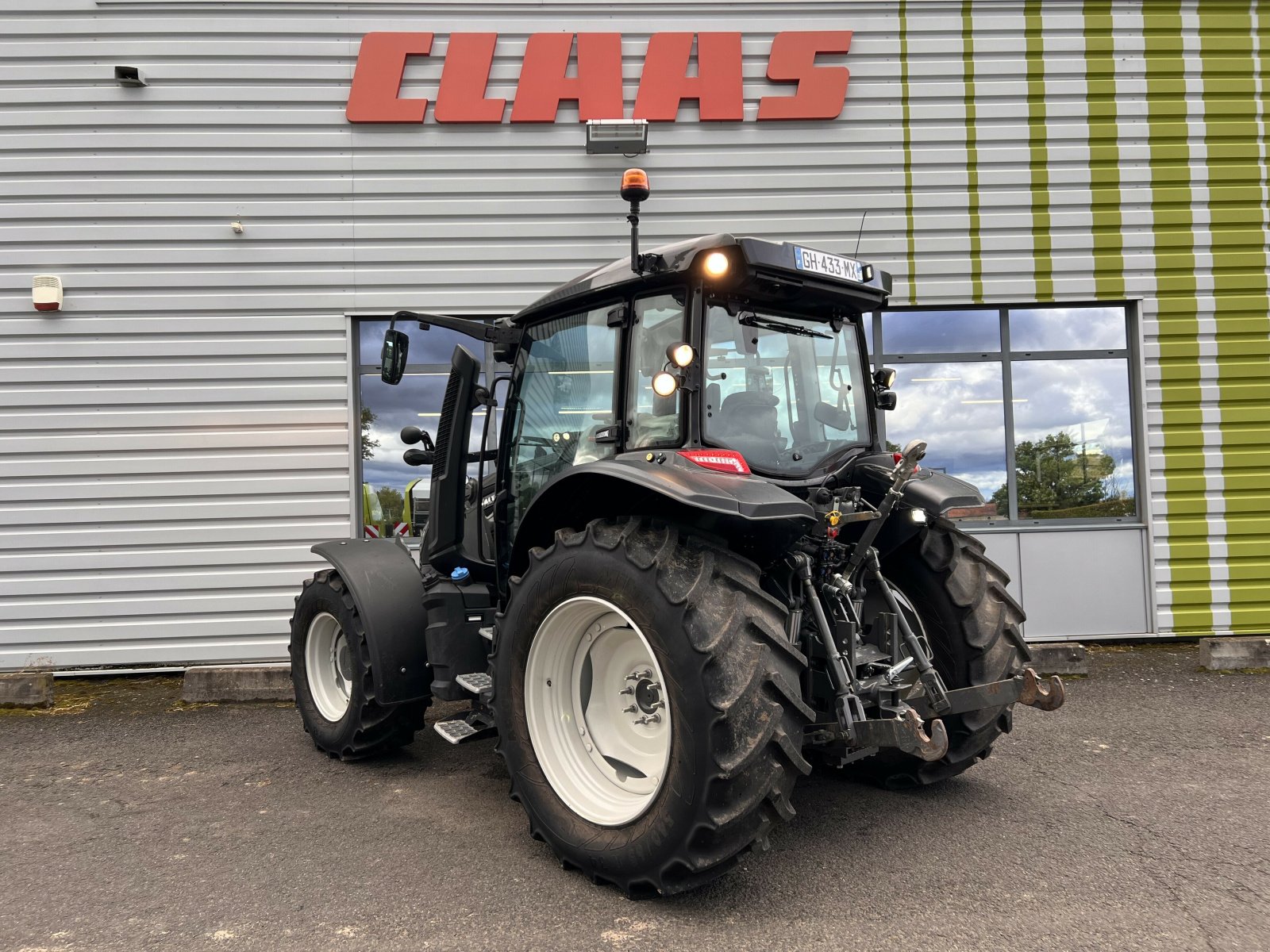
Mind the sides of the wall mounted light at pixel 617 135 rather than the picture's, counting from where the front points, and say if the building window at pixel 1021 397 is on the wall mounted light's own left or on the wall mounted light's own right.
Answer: on the wall mounted light's own left

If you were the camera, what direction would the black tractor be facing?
facing away from the viewer and to the left of the viewer

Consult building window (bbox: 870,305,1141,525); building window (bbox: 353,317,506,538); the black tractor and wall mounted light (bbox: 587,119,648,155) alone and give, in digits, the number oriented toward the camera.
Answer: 3

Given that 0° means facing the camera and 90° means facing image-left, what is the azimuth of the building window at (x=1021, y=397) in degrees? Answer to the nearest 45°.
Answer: approximately 0°

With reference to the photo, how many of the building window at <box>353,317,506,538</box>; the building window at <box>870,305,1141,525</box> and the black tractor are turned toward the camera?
2

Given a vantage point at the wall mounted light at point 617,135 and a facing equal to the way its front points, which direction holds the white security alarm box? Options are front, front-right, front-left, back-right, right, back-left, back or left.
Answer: right
